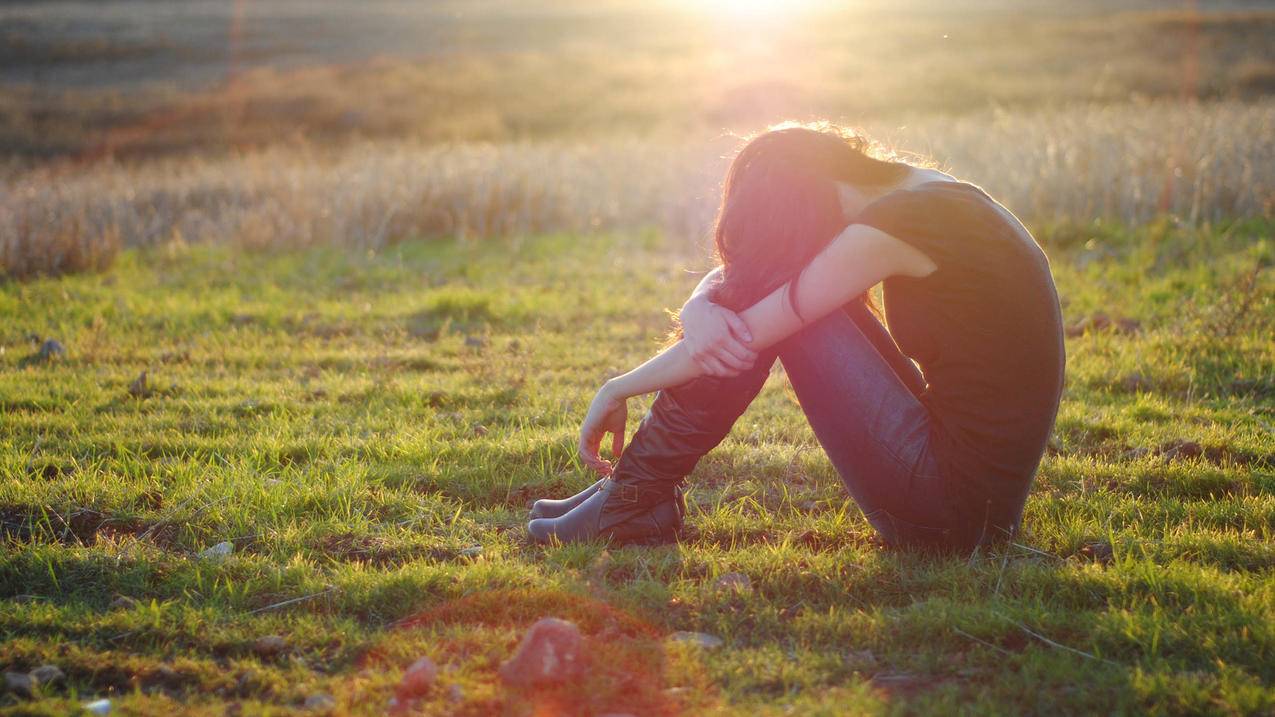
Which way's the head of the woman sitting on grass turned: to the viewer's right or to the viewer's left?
to the viewer's left

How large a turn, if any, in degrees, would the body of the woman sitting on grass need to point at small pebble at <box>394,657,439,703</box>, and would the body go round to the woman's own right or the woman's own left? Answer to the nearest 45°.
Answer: approximately 45° to the woman's own left

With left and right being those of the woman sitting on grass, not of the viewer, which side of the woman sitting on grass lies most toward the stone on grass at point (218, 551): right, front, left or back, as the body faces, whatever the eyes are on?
front

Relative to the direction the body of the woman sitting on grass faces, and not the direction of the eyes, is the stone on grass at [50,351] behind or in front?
in front

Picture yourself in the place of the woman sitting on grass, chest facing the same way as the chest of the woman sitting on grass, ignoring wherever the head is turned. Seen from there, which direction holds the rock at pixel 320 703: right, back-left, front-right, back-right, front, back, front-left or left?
front-left

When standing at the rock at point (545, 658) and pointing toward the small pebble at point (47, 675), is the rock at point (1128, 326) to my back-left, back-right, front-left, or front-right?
back-right

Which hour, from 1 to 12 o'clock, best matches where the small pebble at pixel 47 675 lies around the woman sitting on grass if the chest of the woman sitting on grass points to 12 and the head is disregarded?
The small pebble is roughly at 11 o'clock from the woman sitting on grass.

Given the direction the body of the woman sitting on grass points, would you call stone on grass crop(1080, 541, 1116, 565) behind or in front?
behind

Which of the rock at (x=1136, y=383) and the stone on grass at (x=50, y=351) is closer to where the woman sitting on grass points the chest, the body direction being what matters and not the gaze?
the stone on grass

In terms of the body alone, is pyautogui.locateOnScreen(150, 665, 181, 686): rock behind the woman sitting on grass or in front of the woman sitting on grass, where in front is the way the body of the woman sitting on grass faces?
in front

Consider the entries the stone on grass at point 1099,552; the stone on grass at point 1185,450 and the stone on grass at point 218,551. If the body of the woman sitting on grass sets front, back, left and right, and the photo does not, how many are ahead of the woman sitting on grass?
1

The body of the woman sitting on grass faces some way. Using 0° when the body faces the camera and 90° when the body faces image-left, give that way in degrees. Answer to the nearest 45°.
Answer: approximately 90°
